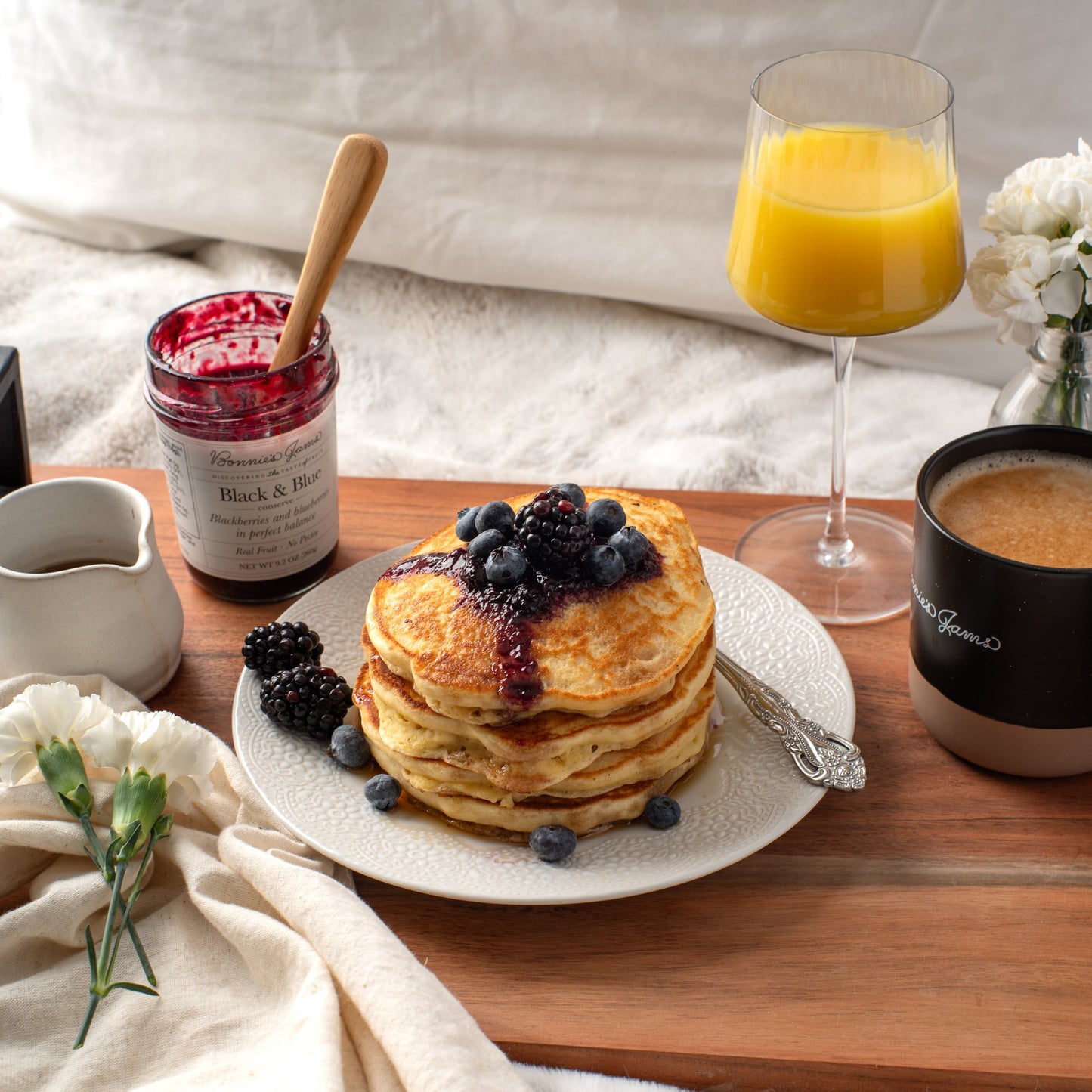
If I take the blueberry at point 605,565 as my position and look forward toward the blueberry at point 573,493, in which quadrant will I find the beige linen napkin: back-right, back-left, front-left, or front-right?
back-left

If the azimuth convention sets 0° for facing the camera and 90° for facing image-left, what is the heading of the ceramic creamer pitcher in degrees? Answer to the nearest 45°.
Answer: approximately 315°

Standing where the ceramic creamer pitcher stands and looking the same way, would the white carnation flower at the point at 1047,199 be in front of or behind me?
in front

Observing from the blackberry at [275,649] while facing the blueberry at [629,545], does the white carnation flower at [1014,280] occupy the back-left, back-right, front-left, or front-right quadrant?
front-left

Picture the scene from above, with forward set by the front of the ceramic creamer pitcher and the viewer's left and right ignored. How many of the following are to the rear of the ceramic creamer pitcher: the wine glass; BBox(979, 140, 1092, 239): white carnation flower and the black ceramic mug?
0

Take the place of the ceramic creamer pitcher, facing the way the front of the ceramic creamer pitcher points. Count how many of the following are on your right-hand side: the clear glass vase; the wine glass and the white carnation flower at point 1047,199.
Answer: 0

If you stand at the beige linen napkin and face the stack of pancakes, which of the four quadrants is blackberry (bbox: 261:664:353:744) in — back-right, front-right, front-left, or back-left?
front-left

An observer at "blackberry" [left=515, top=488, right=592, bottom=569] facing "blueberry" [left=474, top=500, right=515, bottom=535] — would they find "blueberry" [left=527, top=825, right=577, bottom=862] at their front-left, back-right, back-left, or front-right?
back-left
